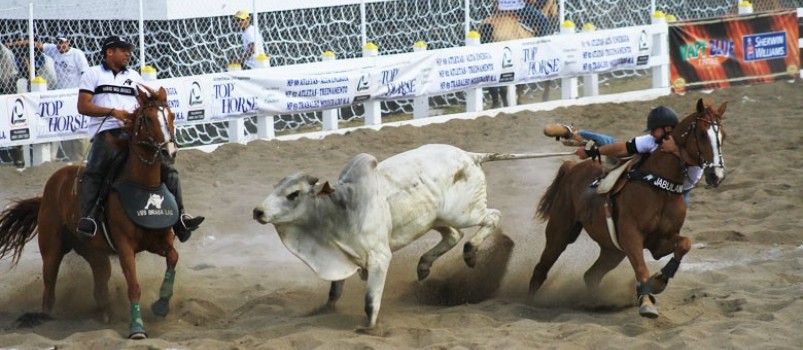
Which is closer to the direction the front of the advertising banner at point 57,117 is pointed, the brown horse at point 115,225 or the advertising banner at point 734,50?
the brown horse

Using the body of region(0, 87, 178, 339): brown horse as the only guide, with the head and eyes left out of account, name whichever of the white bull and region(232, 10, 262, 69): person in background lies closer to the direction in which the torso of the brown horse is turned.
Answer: the white bull

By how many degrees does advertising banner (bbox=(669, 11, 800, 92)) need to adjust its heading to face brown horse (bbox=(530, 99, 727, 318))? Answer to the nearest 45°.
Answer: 0° — it already faces it

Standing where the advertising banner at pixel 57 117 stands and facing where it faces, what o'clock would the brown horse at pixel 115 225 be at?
The brown horse is roughly at 12 o'clock from the advertising banner.

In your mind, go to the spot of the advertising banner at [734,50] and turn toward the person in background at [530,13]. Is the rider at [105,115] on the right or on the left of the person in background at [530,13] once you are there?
left

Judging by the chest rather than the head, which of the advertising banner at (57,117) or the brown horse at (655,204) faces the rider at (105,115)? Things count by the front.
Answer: the advertising banner

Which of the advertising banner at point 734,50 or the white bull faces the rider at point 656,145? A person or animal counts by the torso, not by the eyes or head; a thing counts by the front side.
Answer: the advertising banner

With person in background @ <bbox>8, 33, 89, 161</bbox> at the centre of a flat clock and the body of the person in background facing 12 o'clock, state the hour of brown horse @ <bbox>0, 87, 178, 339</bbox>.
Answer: The brown horse is roughly at 12 o'clock from the person in background.

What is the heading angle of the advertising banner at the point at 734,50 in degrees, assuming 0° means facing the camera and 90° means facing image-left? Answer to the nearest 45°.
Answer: approximately 0°

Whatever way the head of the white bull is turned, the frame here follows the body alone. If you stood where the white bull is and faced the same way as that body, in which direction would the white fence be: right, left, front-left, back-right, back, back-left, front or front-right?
back-right

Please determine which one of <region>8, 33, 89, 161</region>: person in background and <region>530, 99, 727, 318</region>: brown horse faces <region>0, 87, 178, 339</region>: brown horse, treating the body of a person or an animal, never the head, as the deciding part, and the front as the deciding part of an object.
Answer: the person in background

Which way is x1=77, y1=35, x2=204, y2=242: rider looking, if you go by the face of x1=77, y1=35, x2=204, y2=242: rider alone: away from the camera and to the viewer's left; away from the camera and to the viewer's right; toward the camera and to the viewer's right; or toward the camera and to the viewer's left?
toward the camera and to the viewer's right
